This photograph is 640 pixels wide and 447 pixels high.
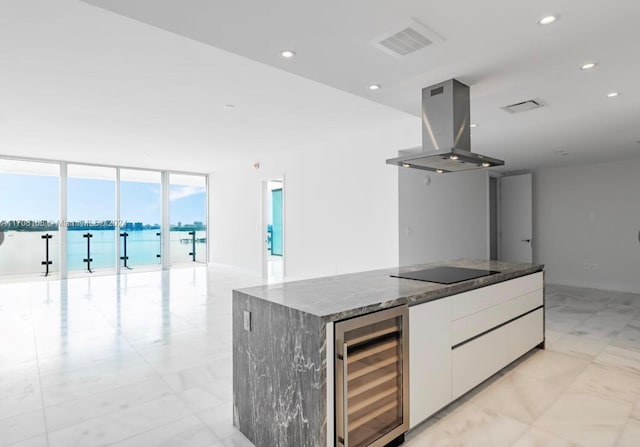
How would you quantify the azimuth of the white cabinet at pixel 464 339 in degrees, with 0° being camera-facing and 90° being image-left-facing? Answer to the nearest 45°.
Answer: approximately 315°

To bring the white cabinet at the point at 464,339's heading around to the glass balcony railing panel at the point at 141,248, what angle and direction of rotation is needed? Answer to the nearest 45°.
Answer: approximately 180°

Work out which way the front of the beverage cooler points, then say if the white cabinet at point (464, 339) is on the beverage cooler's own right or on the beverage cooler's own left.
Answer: on the beverage cooler's own left

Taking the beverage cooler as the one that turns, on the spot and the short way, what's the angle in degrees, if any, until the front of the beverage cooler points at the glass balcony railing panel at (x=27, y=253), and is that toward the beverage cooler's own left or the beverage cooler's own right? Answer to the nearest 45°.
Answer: approximately 180°

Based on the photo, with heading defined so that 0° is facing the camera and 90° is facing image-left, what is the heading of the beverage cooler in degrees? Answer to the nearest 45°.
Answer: approximately 315°

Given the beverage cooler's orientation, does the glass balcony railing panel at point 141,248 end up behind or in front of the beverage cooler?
behind

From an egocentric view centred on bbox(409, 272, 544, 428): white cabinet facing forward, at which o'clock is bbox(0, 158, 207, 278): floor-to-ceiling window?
The floor-to-ceiling window is roughly at 5 o'clock from the white cabinet.

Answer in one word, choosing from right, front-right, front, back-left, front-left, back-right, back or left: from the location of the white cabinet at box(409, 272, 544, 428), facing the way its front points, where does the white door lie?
back-left
